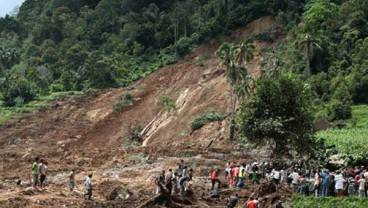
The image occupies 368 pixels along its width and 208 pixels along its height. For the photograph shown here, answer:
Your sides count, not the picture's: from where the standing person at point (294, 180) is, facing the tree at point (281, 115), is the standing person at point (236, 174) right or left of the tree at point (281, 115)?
left

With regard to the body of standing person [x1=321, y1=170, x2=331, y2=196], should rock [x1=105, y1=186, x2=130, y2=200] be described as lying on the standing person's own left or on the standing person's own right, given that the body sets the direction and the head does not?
on the standing person's own left

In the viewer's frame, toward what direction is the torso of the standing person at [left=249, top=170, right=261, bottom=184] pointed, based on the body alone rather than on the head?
away from the camera

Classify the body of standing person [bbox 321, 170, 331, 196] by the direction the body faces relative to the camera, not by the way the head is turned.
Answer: away from the camera

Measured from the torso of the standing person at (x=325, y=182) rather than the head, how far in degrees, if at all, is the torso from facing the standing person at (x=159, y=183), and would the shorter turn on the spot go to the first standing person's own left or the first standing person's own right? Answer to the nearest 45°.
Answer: approximately 90° to the first standing person's own left

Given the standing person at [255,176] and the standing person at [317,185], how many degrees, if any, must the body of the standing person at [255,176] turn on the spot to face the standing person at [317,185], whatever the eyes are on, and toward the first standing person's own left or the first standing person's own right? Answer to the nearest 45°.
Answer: approximately 135° to the first standing person's own right

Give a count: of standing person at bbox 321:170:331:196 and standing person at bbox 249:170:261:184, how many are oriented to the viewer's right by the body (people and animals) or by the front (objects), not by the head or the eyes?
0

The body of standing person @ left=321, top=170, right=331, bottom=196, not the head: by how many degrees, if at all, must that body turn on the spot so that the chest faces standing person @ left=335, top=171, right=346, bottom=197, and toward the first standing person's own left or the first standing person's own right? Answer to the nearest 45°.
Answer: approximately 90° to the first standing person's own right

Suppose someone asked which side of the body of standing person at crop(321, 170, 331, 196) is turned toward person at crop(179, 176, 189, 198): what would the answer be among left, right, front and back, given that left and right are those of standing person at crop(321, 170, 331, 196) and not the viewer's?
left
